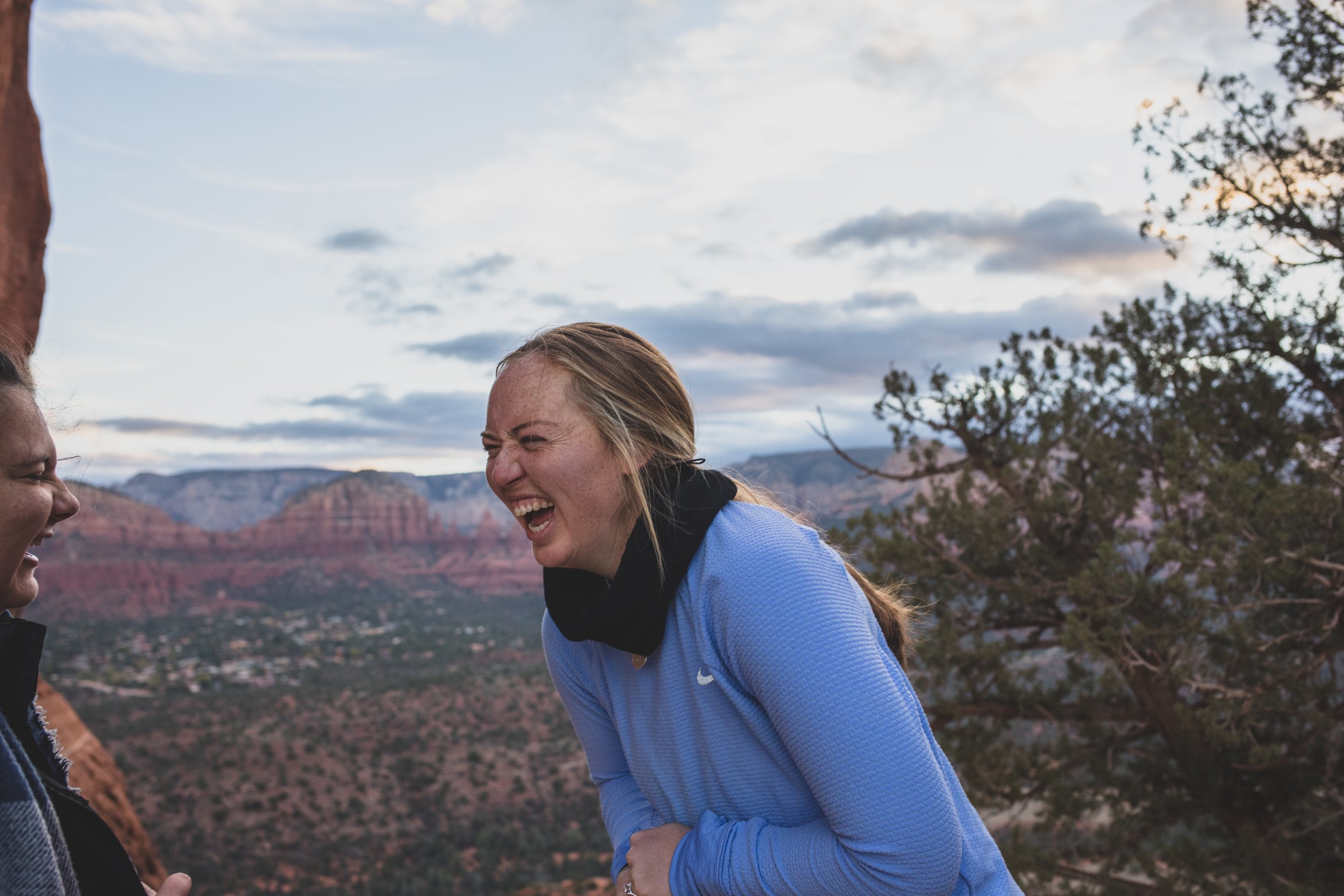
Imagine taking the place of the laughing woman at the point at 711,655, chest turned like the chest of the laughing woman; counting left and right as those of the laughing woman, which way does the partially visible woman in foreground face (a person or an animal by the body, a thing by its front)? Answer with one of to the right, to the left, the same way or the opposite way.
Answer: the opposite way

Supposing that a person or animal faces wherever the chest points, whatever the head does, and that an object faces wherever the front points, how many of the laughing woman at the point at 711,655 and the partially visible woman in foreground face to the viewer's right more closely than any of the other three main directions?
1

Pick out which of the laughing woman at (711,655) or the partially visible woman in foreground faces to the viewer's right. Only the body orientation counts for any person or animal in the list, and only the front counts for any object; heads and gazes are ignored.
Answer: the partially visible woman in foreground

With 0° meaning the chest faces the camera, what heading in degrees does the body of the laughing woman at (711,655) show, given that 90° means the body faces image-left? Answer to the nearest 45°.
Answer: approximately 45°

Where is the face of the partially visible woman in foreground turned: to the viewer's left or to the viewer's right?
to the viewer's right

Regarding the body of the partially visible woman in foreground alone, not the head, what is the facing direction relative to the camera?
to the viewer's right

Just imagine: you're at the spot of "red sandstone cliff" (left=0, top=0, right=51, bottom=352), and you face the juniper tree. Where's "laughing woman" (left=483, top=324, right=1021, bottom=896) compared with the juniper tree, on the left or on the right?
right

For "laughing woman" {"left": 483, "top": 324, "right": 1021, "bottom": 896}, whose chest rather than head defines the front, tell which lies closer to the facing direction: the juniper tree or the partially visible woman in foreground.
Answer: the partially visible woman in foreground

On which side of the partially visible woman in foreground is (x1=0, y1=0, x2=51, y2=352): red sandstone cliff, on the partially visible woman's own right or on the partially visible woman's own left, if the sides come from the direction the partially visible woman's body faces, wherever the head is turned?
on the partially visible woman's own left

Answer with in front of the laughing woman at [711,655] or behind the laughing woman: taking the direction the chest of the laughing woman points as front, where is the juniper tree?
behind
